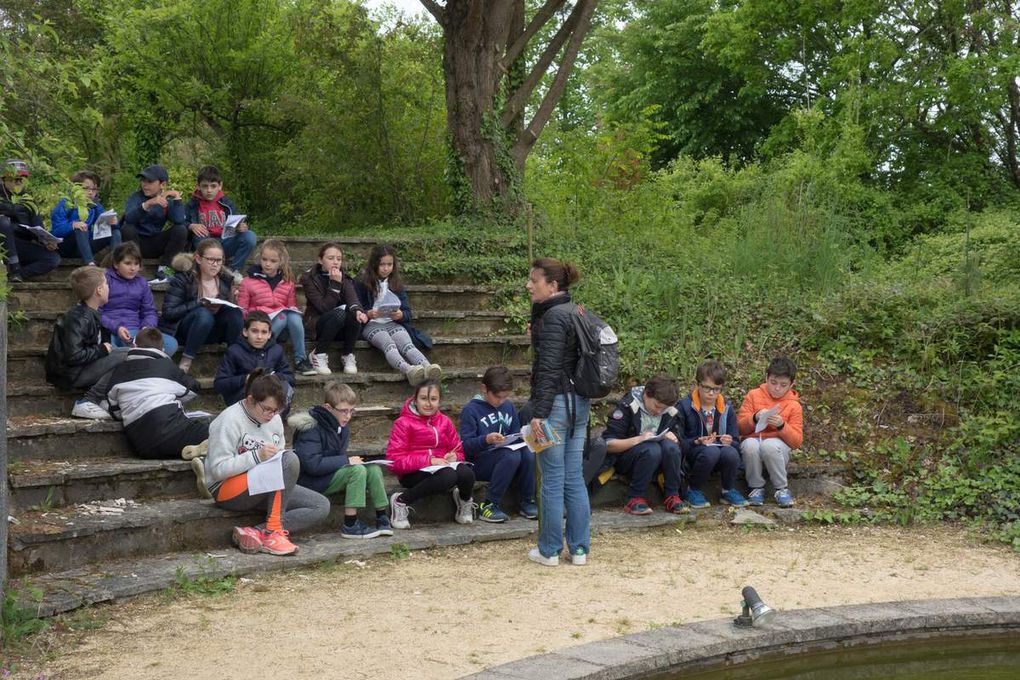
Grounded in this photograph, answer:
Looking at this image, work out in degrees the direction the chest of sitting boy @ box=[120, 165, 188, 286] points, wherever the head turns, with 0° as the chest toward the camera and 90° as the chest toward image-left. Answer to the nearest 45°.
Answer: approximately 0°

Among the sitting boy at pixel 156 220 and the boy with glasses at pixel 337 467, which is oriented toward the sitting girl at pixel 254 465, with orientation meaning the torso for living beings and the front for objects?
the sitting boy

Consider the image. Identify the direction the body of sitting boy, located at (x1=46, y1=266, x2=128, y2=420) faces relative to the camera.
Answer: to the viewer's right

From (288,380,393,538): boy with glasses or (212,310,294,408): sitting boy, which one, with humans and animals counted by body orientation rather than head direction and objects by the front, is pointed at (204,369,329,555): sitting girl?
the sitting boy

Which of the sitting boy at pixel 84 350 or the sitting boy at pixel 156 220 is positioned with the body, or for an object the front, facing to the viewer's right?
the sitting boy at pixel 84 350

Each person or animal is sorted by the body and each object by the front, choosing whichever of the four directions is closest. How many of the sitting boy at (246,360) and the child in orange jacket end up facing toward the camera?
2

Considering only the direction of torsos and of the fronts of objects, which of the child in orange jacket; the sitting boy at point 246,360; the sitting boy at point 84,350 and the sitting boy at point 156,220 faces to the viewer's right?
the sitting boy at point 84,350

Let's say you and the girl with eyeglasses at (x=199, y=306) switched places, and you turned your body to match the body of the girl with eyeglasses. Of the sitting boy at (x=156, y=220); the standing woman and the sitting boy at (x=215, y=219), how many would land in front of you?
1

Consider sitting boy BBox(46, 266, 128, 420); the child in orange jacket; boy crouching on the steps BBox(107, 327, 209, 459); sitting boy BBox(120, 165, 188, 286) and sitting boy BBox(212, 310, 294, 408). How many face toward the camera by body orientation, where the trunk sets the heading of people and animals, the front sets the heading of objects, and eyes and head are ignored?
3

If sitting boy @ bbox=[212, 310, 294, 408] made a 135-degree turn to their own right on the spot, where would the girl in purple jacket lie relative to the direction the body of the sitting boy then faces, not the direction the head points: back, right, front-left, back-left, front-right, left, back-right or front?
front

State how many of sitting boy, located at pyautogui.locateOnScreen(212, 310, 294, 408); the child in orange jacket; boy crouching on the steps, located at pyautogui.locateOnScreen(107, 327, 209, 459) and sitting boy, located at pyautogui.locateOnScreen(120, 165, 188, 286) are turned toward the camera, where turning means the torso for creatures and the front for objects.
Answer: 3

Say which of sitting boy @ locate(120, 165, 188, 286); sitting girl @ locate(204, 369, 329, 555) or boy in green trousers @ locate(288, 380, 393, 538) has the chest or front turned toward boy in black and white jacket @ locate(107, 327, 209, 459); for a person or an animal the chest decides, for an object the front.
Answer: sitting boy @ locate(120, 165, 188, 286)
